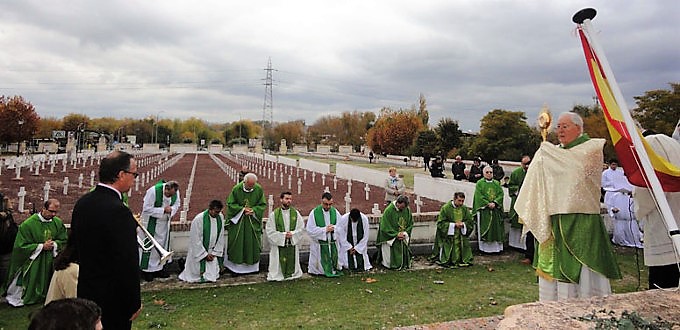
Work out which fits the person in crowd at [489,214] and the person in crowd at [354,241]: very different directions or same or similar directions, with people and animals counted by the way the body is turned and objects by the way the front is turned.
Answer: same or similar directions

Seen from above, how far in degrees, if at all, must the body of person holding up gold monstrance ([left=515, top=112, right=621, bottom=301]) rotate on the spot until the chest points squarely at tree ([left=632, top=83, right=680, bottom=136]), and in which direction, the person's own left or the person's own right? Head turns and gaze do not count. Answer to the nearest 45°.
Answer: approximately 135° to the person's own right

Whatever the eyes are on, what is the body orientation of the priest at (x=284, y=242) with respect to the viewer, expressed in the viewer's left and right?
facing the viewer

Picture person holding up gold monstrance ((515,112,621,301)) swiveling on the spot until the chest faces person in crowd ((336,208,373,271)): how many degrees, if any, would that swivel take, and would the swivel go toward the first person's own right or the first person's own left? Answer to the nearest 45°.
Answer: approximately 90° to the first person's own right

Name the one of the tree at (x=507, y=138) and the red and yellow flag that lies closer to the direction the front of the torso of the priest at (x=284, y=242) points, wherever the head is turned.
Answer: the red and yellow flag

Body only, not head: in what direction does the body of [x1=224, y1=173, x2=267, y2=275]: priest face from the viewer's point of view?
toward the camera

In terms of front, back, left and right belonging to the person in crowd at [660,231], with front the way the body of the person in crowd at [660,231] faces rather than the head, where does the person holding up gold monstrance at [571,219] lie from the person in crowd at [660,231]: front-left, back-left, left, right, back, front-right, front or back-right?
front-left

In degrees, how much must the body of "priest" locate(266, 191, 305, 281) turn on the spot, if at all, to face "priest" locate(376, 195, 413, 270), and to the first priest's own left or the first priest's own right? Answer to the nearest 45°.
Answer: approximately 90° to the first priest's own left

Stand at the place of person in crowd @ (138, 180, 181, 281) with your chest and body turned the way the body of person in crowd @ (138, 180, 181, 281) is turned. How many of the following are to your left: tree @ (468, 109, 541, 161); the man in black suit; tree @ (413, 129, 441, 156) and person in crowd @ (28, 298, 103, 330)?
2

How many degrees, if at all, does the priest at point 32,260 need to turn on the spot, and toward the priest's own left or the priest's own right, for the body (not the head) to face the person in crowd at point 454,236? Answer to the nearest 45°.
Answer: approximately 45° to the priest's own left

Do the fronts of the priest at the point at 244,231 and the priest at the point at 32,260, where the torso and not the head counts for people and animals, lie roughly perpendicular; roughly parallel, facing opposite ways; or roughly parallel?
roughly parallel

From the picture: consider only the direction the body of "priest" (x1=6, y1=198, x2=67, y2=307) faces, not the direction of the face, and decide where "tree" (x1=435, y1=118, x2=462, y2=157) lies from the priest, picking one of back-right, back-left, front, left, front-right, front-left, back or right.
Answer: left

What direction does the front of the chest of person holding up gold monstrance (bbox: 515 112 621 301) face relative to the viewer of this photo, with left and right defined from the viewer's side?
facing the viewer and to the left of the viewer

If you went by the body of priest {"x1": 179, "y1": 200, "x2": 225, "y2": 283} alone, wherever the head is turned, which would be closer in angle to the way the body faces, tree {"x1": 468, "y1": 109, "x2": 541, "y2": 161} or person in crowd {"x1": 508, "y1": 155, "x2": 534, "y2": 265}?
the person in crowd

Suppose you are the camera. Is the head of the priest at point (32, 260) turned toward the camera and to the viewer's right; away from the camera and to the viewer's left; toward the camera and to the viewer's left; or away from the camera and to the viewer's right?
toward the camera and to the viewer's right

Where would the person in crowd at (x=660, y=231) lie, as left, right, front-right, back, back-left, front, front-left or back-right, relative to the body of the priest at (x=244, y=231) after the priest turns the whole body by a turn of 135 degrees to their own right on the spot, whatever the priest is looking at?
back

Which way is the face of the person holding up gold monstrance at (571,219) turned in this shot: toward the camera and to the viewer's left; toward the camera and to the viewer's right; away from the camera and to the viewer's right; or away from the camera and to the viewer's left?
toward the camera and to the viewer's left

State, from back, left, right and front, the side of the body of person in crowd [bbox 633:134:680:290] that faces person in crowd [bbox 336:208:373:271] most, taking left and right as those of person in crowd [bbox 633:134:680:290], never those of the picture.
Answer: front

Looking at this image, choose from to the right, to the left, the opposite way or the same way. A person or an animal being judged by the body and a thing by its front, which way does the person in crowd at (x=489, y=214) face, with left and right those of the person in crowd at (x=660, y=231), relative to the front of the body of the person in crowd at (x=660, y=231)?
to the left
